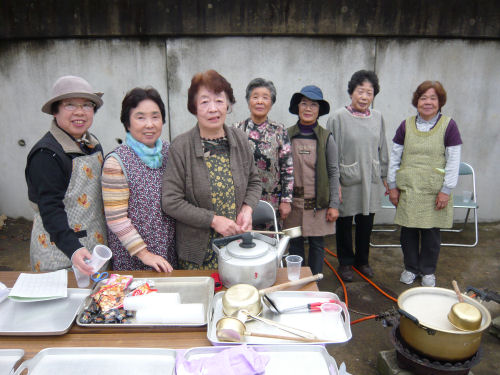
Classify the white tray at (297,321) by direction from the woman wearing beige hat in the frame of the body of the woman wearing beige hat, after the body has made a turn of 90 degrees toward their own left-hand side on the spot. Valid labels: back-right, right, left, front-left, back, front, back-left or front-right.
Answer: right

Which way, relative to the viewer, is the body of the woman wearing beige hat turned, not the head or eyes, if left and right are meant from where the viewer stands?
facing the viewer and to the right of the viewer
